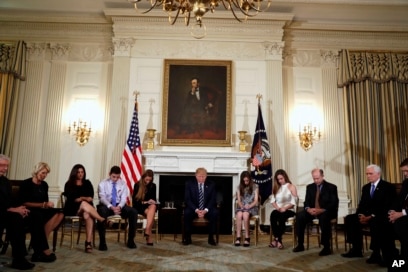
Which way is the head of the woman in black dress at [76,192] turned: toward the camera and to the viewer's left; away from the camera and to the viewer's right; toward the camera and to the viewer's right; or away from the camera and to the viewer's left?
toward the camera and to the viewer's right

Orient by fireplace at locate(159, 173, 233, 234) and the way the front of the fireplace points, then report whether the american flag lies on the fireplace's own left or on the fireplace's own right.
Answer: on the fireplace's own right

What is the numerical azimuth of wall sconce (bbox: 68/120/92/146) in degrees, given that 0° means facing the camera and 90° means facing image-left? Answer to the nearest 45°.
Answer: approximately 0°

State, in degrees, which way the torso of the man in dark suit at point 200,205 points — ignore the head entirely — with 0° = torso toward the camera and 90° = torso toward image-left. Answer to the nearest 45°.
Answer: approximately 0°

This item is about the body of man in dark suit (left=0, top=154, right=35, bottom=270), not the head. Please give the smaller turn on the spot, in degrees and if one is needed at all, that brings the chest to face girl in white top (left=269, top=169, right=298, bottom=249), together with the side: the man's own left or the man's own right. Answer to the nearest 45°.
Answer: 0° — they already face them

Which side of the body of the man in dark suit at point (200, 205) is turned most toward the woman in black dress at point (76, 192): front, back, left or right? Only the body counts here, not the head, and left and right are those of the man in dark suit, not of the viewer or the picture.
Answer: right

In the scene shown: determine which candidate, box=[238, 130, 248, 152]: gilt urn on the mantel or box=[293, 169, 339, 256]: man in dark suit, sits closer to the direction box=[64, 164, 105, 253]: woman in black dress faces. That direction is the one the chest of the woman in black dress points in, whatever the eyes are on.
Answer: the man in dark suit

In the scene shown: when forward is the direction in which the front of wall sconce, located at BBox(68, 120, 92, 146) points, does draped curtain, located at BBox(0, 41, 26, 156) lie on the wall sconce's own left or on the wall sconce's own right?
on the wall sconce's own right

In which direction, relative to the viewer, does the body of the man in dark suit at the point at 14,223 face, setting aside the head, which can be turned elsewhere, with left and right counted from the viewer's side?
facing to the right of the viewer
